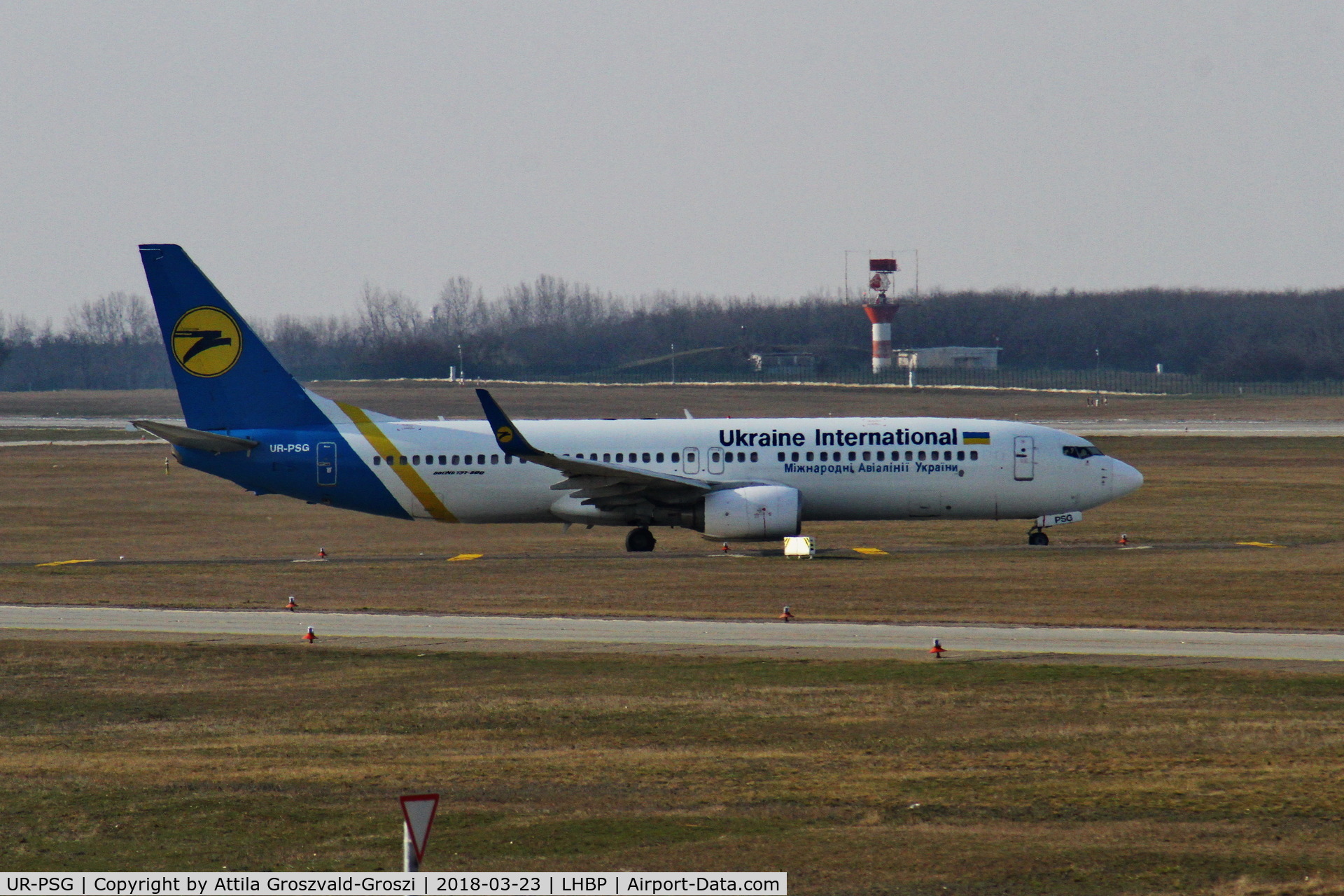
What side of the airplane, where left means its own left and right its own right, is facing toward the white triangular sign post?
right

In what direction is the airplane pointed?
to the viewer's right
